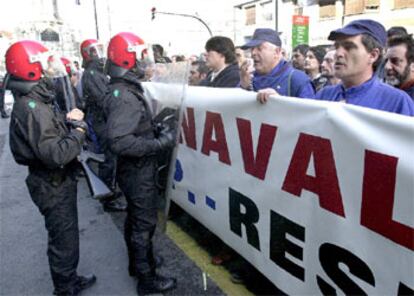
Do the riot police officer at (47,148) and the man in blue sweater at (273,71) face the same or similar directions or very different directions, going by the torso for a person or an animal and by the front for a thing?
very different directions

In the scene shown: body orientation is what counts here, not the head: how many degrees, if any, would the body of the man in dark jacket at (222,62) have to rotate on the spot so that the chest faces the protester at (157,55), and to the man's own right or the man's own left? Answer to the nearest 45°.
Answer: approximately 90° to the man's own right

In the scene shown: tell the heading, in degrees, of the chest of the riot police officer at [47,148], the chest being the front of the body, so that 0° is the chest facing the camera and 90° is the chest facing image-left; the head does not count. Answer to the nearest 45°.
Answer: approximately 270°

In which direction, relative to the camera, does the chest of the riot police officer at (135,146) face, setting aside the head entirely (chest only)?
to the viewer's right

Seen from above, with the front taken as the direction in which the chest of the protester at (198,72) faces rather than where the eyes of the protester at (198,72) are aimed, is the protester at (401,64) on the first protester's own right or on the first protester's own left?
on the first protester's own left

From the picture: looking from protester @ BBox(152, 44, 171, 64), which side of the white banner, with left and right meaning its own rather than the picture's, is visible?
right

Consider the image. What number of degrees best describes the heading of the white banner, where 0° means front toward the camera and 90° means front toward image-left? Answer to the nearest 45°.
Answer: approximately 45°

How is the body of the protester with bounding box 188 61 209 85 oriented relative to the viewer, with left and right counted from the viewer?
facing to the left of the viewer

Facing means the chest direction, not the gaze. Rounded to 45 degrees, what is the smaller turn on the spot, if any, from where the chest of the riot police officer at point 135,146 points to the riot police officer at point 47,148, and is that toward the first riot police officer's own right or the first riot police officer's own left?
approximately 180°

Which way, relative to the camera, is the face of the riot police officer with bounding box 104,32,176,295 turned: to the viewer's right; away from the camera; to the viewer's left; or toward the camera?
to the viewer's right

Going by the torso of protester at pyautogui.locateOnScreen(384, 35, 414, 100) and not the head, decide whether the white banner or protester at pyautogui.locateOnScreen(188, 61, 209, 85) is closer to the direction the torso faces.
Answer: the white banner
